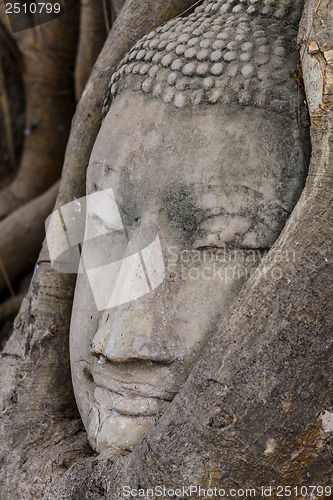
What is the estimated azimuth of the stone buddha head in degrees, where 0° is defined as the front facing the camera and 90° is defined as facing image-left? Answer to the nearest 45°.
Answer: approximately 45°
